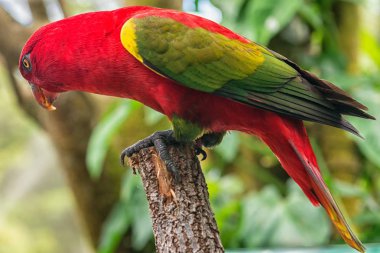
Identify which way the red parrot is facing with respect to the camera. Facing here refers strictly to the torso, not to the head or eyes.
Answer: to the viewer's left

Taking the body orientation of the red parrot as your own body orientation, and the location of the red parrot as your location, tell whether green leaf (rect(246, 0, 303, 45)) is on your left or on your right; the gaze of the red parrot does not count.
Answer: on your right

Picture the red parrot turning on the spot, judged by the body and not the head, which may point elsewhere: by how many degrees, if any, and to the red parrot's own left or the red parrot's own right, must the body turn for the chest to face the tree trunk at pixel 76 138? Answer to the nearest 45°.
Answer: approximately 45° to the red parrot's own right

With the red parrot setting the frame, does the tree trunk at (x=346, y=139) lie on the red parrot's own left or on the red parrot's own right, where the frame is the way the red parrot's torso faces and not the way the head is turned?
on the red parrot's own right
